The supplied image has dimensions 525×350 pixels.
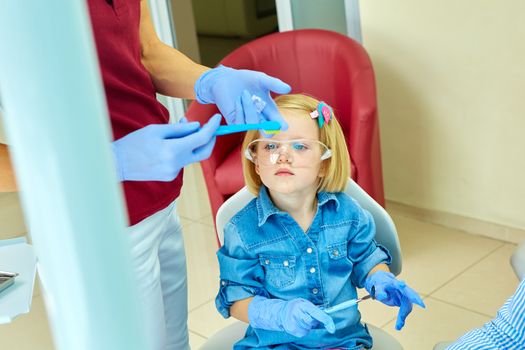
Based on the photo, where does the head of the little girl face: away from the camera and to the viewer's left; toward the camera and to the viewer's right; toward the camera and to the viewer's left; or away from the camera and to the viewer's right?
toward the camera and to the viewer's left
